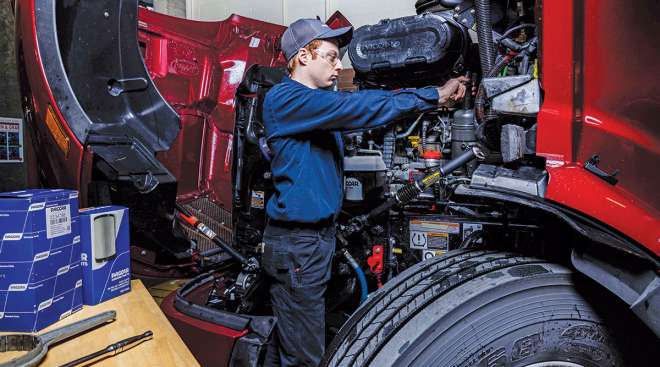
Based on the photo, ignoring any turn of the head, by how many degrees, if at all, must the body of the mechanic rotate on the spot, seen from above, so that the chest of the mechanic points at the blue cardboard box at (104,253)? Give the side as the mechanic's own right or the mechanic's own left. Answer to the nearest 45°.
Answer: approximately 135° to the mechanic's own right

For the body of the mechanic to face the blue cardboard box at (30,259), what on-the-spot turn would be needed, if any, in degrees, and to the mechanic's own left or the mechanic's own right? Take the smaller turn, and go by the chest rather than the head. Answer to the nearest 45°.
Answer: approximately 135° to the mechanic's own right

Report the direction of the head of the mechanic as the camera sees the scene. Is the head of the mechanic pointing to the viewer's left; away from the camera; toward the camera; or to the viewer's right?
to the viewer's right

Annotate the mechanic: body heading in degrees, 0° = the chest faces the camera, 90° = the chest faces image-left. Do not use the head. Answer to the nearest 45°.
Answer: approximately 270°
